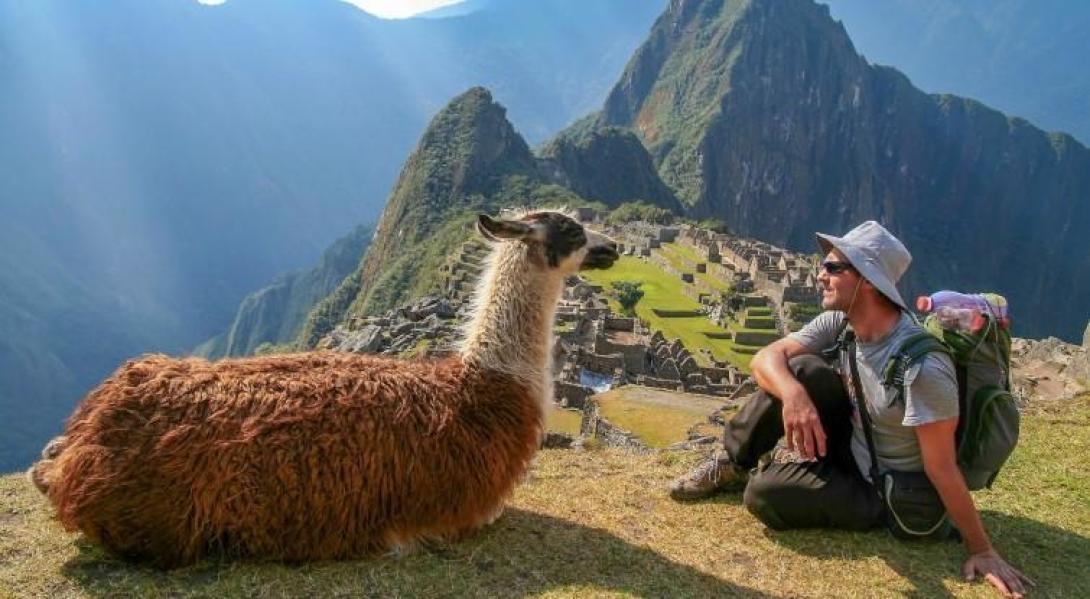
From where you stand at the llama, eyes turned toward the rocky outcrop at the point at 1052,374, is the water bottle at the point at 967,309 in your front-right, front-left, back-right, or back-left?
front-right

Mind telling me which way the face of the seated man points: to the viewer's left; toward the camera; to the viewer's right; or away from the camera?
to the viewer's left

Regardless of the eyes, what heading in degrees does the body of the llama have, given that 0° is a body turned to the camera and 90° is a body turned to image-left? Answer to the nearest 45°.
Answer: approximately 270°

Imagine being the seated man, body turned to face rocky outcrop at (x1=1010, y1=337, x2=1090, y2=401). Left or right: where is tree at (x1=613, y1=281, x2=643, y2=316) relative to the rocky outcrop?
left

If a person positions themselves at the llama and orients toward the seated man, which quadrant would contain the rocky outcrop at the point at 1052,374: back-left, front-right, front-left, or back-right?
front-left

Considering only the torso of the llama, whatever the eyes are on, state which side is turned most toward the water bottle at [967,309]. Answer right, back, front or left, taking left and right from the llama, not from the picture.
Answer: front

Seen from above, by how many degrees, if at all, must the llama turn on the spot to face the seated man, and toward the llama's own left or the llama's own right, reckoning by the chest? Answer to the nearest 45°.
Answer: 0° — it already faces them
